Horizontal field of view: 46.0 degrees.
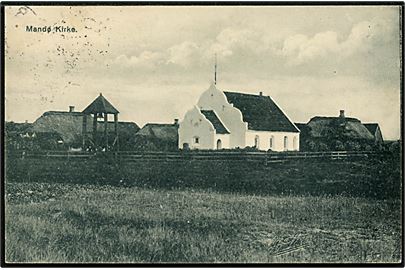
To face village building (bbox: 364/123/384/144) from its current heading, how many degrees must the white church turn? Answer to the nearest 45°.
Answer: approximately 135° to its left

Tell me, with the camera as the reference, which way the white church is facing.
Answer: facing the viewer and to the left of the viewer

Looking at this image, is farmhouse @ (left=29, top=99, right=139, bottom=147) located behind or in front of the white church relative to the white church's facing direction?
in front
